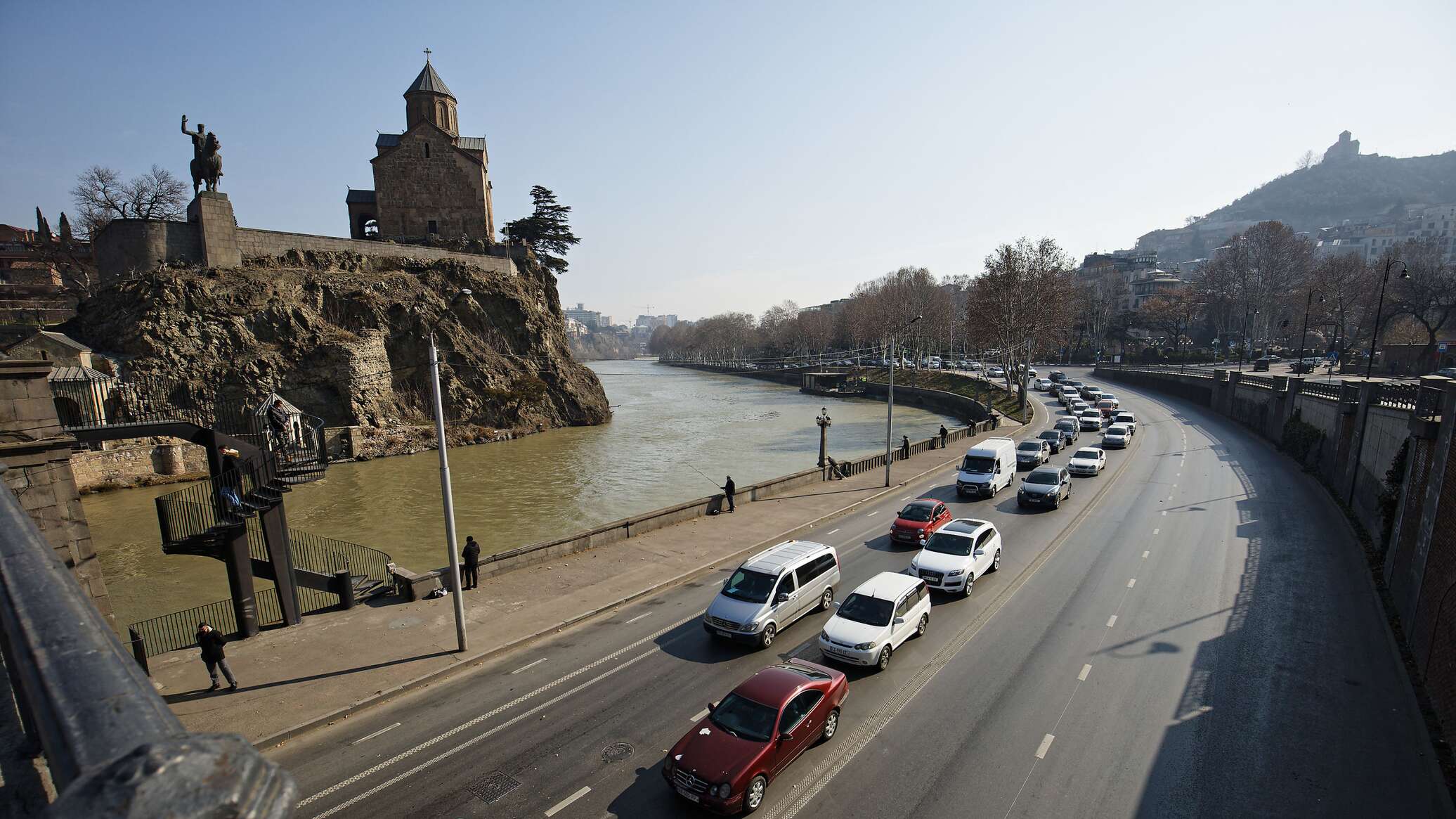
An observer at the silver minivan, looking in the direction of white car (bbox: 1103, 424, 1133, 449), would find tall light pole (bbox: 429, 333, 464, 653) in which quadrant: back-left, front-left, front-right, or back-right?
back-left

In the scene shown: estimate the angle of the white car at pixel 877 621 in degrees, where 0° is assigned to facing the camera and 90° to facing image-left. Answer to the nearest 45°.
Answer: approximately 45°

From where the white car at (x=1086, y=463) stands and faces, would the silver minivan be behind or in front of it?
in front

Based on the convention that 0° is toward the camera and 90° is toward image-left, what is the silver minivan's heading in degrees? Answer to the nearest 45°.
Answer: approximately 45°

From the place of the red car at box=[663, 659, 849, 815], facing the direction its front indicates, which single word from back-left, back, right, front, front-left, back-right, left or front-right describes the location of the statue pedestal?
right

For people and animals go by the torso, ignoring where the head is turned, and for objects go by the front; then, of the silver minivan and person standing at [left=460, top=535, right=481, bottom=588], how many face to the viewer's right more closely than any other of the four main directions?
0

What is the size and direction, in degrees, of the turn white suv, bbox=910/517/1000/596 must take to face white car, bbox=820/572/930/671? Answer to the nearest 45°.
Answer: approximately 45° to its left

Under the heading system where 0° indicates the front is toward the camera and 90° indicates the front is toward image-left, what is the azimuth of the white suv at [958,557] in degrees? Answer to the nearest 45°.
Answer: approximately 45°

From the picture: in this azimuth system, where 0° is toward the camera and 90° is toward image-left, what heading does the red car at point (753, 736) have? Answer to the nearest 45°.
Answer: approximately 45°

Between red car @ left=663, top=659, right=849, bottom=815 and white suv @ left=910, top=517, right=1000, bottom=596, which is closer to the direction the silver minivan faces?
the red car
